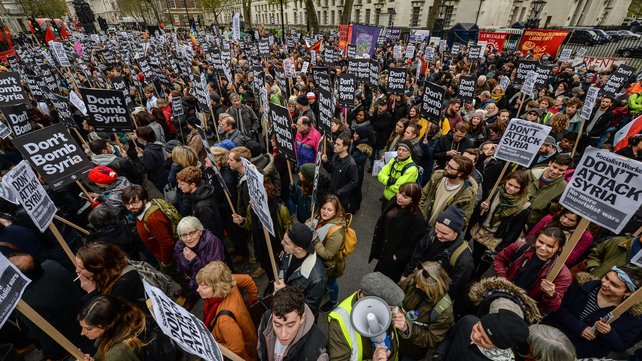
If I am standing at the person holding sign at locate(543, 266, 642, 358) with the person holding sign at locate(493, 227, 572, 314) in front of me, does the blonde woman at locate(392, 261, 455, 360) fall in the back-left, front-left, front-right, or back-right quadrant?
front-left

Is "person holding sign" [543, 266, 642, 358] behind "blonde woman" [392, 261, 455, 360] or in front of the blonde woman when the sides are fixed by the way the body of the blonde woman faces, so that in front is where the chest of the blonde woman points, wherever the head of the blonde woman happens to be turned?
behind

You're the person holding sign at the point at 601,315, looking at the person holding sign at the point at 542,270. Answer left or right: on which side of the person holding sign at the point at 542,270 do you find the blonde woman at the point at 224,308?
left

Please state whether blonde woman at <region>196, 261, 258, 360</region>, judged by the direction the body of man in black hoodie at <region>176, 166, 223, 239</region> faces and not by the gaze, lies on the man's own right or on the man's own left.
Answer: on the man's own left

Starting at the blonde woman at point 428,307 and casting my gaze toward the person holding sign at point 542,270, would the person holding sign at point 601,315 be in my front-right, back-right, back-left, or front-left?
front-right

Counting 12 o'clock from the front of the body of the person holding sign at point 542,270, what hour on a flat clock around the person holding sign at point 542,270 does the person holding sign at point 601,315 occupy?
the person holding sign at point 601,315 is roughly at 9 o'clock from the person holding sign at point 542,270.

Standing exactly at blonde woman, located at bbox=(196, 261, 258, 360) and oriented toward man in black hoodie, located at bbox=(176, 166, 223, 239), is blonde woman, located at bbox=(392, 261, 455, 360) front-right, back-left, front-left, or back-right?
back-right

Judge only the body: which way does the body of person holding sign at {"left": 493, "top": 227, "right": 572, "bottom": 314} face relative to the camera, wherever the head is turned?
toward the camera

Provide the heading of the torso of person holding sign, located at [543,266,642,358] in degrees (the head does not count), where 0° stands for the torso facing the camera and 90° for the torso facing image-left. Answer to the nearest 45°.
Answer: approximately 45°
